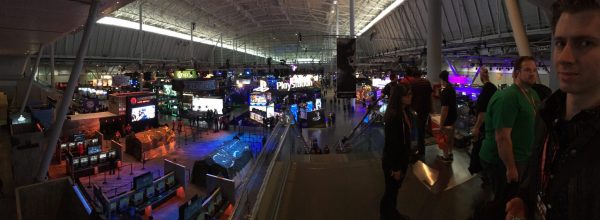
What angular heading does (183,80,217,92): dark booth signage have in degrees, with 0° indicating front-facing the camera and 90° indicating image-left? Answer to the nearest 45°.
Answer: approximately 0°

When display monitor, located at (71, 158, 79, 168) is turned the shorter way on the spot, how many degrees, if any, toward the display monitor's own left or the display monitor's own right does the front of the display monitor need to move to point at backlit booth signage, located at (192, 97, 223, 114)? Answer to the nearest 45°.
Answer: approximately 90° to the display monitor's own left

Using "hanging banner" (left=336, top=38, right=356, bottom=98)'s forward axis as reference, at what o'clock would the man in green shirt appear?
The man in green shirt is roughly at 12 o'clock from the hanging banner.

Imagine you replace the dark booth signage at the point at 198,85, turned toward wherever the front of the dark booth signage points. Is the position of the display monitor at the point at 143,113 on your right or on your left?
on your right

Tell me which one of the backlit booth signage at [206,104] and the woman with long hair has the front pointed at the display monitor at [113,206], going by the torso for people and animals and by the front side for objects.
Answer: the backlit booth signage

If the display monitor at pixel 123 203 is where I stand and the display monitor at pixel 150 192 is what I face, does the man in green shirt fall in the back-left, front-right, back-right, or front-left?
back-right

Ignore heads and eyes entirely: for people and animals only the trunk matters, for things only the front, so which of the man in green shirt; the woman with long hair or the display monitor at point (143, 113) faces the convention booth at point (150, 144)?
the display monitor

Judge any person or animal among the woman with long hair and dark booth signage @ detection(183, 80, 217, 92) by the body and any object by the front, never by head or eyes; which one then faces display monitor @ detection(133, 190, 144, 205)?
the dark booth signage
